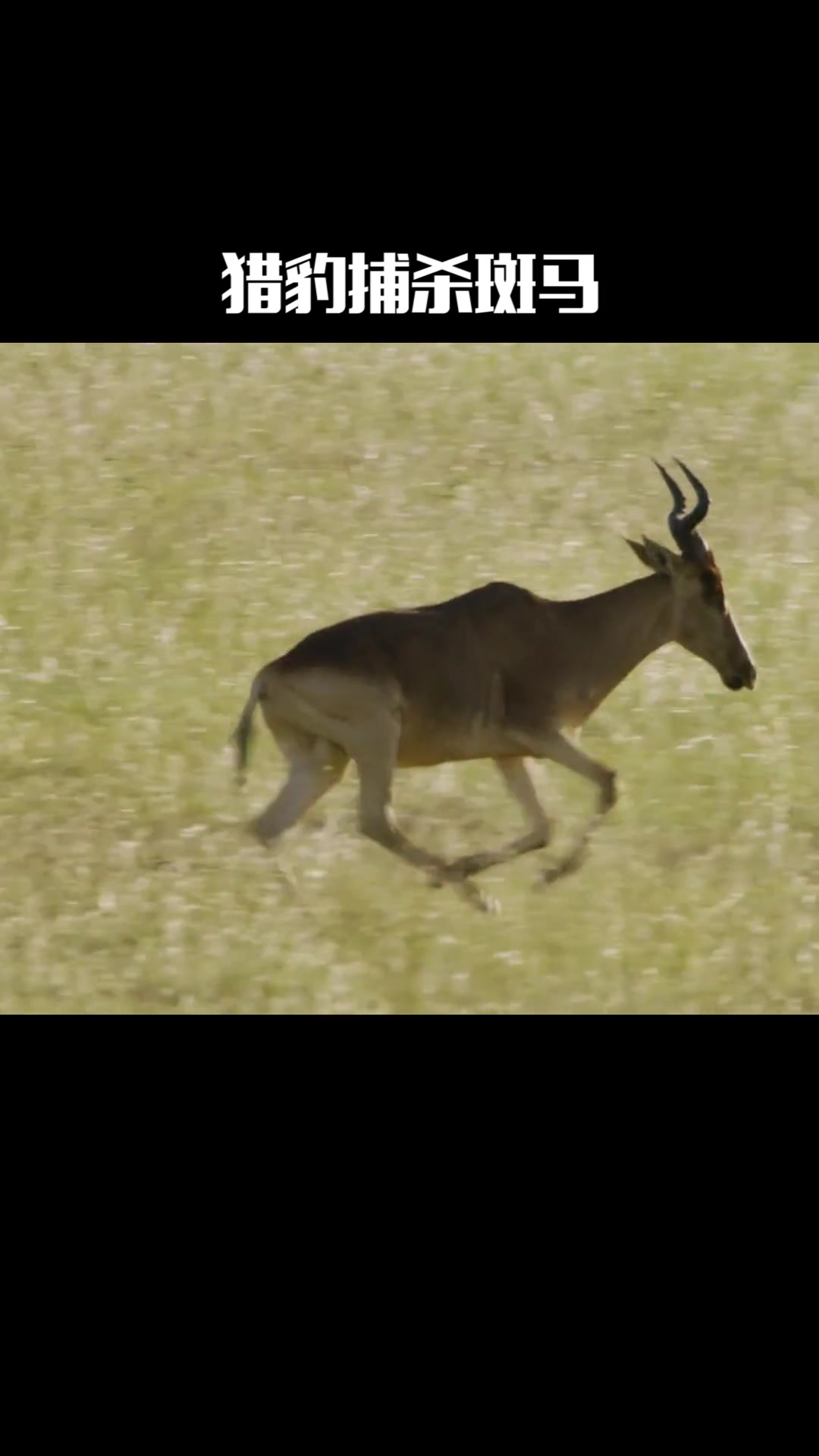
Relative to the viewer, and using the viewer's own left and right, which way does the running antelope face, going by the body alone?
facing to the right of the viewer
